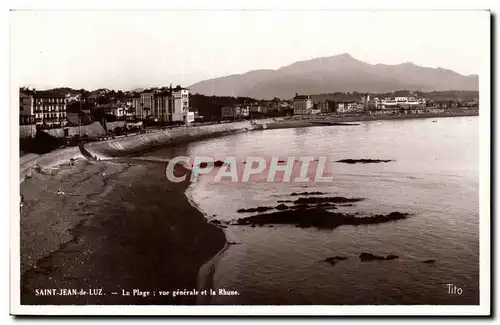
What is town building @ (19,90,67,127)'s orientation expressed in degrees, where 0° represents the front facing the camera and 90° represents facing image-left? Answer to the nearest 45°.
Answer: approximately 315°

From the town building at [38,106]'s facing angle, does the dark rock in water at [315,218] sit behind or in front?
in front
